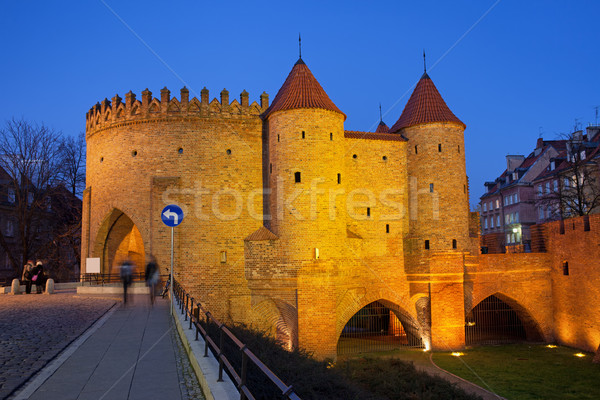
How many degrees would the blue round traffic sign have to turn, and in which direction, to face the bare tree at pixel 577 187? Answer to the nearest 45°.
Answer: approximately 135° to its left

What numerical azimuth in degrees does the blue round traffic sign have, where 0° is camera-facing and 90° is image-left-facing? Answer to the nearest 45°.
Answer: approximately 0°

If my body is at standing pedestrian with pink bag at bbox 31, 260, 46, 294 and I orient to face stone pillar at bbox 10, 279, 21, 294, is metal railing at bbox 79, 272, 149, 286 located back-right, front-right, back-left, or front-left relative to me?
back-right

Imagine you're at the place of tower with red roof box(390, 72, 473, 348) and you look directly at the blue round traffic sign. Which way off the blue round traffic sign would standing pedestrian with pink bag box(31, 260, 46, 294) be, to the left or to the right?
right

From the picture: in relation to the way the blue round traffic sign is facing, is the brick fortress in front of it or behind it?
behind

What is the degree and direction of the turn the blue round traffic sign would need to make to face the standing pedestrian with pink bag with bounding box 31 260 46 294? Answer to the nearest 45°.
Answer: approximately 135° to its right

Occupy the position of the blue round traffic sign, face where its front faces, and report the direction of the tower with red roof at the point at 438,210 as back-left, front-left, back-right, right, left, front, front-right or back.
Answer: back-left
